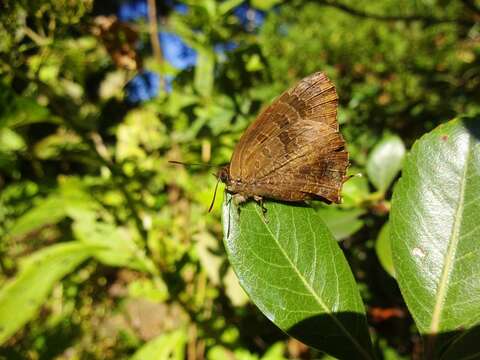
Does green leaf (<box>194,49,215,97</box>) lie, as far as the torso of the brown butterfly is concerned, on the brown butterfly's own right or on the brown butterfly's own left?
on the brown butterfly's own right

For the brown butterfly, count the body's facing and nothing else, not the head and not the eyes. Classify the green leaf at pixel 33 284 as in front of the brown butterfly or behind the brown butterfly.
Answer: in front

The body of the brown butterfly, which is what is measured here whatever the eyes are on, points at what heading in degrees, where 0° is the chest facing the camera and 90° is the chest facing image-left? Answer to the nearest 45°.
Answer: approximately 90°

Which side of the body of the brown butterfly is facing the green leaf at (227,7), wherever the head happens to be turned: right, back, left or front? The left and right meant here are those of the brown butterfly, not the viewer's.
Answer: right
